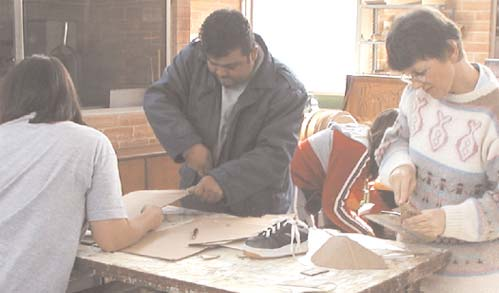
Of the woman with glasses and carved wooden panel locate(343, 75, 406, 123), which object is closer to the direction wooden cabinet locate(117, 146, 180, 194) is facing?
the woman with glasses

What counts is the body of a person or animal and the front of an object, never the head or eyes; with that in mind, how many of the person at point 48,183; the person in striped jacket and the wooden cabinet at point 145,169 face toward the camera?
1

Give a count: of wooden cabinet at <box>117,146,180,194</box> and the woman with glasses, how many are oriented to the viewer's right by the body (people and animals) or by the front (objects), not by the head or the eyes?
0

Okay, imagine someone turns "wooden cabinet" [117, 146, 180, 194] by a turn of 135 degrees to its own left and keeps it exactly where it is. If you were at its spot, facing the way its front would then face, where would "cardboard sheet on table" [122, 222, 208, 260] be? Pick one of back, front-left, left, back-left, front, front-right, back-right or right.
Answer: back-right

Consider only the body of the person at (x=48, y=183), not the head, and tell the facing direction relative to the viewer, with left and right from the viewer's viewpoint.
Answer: facing away from the viewer and to the right of the viewer

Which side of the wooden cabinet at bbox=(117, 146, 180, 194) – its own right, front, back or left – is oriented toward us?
front

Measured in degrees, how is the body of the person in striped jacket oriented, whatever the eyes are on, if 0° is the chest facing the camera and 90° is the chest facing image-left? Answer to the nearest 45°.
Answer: approximately 270°

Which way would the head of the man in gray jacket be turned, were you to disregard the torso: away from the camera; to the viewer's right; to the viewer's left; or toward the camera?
toward the camera

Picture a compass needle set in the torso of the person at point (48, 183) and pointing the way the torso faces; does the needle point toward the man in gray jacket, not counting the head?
yes

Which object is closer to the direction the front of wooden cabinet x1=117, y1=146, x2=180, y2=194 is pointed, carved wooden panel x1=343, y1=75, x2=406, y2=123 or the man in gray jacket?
the man in gray jacket

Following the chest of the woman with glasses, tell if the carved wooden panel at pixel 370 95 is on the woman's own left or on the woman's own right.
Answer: on the woman's own right

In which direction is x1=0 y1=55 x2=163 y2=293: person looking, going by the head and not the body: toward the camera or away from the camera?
away from the camera

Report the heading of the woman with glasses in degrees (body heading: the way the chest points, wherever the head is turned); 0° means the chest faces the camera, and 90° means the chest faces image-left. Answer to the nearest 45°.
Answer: approximately 45°

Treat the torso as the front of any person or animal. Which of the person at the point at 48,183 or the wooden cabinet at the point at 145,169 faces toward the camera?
the wooden cabinet

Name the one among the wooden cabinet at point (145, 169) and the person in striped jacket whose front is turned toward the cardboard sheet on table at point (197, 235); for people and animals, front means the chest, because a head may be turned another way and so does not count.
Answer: the wooden cabinet
